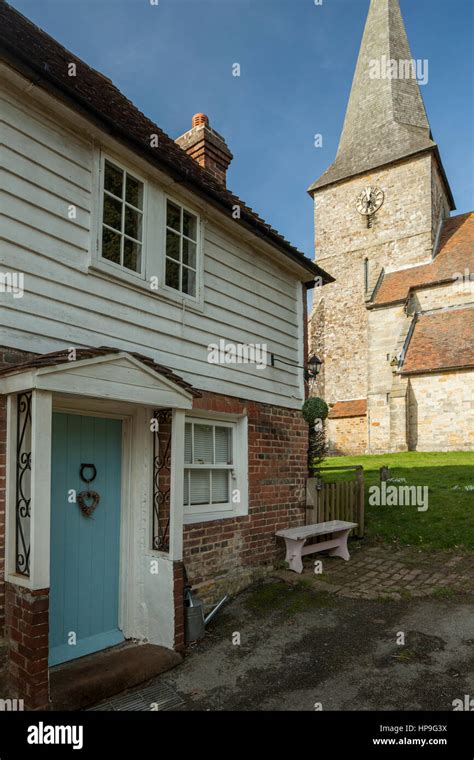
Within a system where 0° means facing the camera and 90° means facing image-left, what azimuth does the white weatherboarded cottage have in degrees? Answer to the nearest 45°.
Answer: approximately 315°

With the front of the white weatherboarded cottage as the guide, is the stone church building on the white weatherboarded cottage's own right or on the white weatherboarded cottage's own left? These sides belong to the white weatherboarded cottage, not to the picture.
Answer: on the white weatherboarded cottage's own left

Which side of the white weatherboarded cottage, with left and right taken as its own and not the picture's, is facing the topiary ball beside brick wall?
left

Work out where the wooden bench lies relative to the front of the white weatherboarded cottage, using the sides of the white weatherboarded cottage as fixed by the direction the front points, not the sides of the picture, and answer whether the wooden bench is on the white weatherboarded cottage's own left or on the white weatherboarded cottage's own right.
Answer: on the white weatherboarded cottage's own left
